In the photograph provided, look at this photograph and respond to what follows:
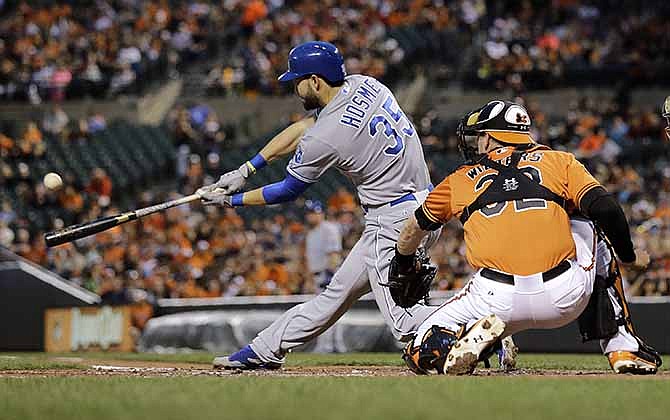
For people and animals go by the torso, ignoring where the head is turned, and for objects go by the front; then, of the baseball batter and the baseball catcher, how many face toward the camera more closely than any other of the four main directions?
0

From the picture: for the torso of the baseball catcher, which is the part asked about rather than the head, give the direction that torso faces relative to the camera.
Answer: away from the camera

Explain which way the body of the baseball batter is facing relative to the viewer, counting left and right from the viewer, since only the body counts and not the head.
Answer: facing away from the viewer and to the left of the viewer

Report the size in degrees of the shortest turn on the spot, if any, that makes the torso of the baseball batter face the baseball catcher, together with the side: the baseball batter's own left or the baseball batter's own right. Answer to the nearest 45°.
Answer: approximately 180°

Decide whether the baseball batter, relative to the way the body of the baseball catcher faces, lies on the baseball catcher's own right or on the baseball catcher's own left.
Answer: on the baseball catcher's own left
